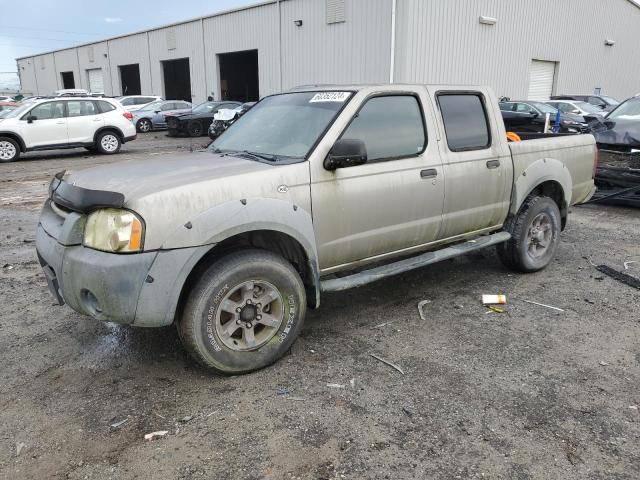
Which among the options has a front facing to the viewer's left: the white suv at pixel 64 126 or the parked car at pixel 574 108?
the white suv

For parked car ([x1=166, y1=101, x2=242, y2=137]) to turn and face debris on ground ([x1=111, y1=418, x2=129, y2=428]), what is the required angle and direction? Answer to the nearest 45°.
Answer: approximately 45° to its left

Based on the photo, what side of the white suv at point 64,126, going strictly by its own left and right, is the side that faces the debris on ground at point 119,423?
left

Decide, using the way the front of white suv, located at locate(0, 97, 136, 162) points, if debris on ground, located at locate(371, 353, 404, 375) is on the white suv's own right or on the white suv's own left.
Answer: on the white suv's own left

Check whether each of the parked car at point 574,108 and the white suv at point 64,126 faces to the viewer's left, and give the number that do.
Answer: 1

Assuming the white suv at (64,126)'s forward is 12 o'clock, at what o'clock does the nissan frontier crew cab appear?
The nissan frontier crew cab is roughly at 9 o'clock from the white suv.

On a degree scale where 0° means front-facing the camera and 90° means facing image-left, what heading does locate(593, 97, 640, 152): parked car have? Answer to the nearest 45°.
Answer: approximately 45°

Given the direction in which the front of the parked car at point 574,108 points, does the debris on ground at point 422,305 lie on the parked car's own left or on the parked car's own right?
on the parked car's own right

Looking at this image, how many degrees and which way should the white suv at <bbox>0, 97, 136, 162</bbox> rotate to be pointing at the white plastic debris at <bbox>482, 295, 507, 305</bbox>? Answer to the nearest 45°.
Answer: approximately 90° to its left

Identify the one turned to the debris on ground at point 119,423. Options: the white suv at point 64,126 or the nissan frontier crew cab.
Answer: the nissan frontier crew cab

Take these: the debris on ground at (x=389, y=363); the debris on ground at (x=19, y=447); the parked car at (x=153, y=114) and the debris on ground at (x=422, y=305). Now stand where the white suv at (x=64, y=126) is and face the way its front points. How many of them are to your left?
3
